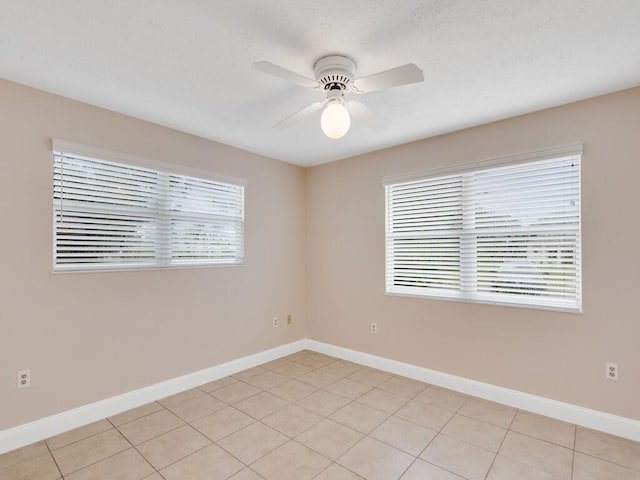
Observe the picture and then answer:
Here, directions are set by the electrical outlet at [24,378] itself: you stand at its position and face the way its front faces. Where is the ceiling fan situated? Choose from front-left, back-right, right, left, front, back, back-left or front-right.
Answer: front-left

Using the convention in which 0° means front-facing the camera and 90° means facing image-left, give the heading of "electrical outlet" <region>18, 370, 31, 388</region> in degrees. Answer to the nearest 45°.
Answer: approximately 0°
